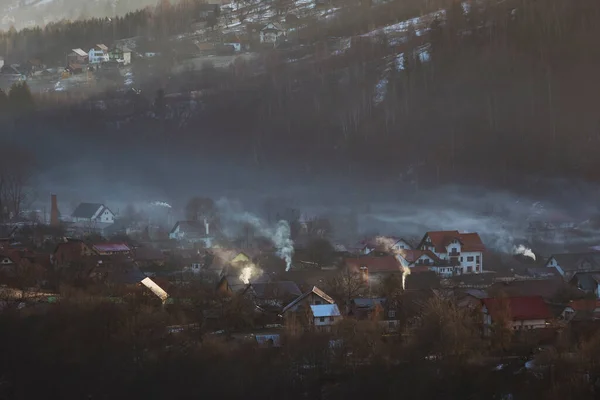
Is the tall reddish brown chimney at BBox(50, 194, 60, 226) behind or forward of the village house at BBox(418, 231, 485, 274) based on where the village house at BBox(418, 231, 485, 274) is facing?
behind

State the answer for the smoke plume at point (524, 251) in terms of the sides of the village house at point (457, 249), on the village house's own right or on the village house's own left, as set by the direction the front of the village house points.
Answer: on the village house's own left

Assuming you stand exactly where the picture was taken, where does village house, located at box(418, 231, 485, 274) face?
facing the viewer and to the right of the viewer

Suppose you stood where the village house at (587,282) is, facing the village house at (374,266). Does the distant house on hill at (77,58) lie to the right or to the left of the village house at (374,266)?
right

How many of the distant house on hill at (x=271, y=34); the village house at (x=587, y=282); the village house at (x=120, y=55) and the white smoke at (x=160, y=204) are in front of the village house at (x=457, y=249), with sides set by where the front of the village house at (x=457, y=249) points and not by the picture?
1

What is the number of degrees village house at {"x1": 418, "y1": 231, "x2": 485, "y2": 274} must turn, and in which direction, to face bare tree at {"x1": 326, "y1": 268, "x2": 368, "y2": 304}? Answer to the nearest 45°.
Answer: approximately 90° to its right

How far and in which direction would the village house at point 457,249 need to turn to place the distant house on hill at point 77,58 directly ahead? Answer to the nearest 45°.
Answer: approximately 180°

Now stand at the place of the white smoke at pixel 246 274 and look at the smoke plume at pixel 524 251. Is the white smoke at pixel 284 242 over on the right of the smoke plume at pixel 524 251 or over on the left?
left

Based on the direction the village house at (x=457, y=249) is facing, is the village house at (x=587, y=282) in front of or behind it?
in front

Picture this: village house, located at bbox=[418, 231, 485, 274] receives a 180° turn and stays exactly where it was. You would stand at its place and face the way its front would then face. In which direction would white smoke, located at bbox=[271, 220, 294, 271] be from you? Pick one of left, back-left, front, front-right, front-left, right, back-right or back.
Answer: front-left

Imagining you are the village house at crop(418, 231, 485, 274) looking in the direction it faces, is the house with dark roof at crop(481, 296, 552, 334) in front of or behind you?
in front

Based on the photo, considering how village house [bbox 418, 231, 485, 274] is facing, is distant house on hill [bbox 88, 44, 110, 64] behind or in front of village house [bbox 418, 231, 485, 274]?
behind

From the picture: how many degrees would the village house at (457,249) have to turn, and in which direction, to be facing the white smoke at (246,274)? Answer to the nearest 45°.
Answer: approximately 90° to its right

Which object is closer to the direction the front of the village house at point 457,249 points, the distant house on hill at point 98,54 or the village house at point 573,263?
the village house

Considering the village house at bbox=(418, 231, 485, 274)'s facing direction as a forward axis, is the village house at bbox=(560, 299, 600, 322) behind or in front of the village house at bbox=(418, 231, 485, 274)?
in front

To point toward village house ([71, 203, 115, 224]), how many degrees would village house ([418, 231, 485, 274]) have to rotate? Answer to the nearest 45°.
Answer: approximately 135° to its right
